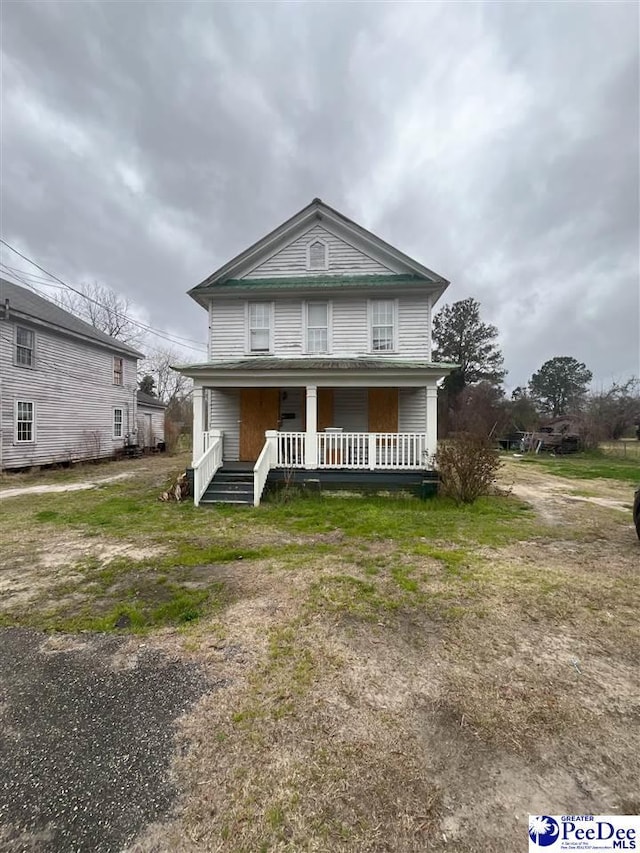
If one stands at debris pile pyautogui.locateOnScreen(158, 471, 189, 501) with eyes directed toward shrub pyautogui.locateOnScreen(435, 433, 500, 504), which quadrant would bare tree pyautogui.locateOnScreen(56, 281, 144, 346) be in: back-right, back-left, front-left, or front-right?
back-left

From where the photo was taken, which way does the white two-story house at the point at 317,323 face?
toward the camera

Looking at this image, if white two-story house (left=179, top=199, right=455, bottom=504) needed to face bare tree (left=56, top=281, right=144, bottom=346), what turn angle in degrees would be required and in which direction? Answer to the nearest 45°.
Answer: approximately 135° to its right

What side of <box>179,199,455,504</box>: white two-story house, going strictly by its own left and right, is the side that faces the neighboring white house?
right

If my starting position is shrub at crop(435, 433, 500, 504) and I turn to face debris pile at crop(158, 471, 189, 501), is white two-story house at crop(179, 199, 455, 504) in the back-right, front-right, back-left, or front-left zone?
front-right

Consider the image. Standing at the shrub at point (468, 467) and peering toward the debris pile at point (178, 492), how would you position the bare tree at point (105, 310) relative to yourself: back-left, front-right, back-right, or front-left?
front-right

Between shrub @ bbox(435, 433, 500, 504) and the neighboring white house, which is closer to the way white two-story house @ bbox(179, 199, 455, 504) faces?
the shrub

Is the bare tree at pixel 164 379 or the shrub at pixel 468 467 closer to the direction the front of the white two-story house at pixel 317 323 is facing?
the shrub

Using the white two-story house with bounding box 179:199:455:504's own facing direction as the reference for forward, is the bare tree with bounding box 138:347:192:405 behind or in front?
behind

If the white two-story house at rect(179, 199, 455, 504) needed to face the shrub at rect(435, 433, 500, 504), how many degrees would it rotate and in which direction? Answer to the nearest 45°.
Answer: approximately 45° to its left
